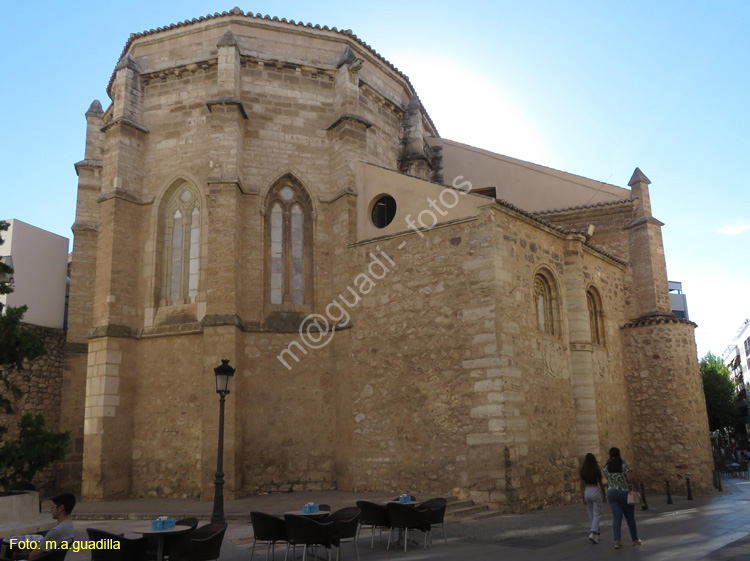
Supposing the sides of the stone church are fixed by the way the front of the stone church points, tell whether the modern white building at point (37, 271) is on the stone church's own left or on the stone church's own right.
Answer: on the stone church's own left

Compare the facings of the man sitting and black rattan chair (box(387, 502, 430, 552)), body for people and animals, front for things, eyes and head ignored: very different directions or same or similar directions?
very different directions

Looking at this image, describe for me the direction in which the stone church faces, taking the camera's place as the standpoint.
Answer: facing away from the viewer and to the right of the viewer

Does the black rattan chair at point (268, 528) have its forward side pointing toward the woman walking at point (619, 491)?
yes

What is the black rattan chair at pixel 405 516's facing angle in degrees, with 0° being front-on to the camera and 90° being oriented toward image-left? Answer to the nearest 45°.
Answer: approximately 225°

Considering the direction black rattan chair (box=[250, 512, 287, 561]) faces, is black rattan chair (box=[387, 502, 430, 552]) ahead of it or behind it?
ahead

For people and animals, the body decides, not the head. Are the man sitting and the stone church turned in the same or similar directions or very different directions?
very different directions

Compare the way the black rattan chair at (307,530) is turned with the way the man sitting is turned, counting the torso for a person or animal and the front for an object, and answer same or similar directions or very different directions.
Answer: very different directions

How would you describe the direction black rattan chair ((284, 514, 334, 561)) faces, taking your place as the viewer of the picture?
facing away from the viewer and to the right of the viewer
